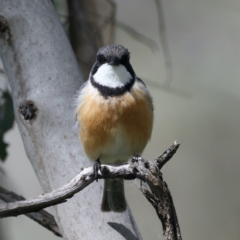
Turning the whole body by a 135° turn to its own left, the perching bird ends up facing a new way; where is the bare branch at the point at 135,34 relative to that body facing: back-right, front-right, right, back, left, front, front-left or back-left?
front-left

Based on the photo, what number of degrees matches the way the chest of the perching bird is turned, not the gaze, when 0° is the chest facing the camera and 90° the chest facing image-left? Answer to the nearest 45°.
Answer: approximately 0°
